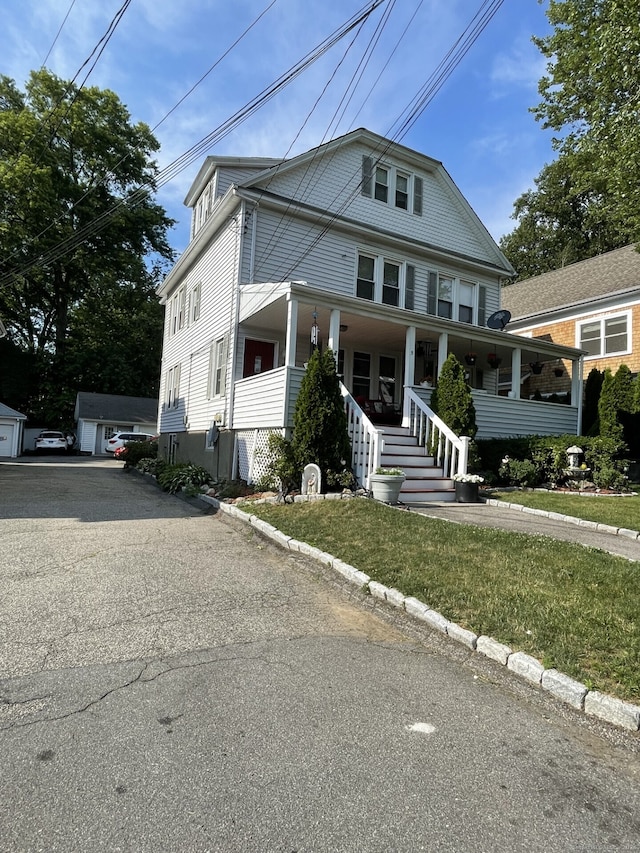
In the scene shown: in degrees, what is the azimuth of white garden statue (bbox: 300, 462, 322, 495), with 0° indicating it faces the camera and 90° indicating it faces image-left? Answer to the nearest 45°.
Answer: approximately 0°

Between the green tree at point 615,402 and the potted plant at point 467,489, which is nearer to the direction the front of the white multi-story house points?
the potted plant

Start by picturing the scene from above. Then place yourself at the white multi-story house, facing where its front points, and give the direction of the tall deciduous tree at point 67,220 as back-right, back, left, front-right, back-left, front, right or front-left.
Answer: back

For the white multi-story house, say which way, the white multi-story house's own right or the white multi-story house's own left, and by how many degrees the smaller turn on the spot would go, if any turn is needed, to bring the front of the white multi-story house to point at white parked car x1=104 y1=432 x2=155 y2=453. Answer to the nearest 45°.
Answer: approximately 180°

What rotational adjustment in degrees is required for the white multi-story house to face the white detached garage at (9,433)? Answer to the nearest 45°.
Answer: approximately 180°

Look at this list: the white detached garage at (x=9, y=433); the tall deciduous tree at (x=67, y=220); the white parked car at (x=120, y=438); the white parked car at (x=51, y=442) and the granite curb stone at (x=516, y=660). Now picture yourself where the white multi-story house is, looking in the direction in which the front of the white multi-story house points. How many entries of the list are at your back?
4

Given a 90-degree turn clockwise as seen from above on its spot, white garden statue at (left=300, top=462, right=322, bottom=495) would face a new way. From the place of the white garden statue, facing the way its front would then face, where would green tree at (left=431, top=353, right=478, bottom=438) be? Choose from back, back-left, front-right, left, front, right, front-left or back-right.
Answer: back-right

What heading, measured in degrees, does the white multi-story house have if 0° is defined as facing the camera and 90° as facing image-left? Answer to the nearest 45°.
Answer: approximately 315°

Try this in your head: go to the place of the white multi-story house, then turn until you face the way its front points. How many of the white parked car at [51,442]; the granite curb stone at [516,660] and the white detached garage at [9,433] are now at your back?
2

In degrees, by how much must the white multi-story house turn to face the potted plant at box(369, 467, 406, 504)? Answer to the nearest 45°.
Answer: approximately 45° to its right

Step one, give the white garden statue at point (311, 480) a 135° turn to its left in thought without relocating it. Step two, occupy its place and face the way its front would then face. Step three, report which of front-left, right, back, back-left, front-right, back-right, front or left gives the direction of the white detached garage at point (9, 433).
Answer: left
